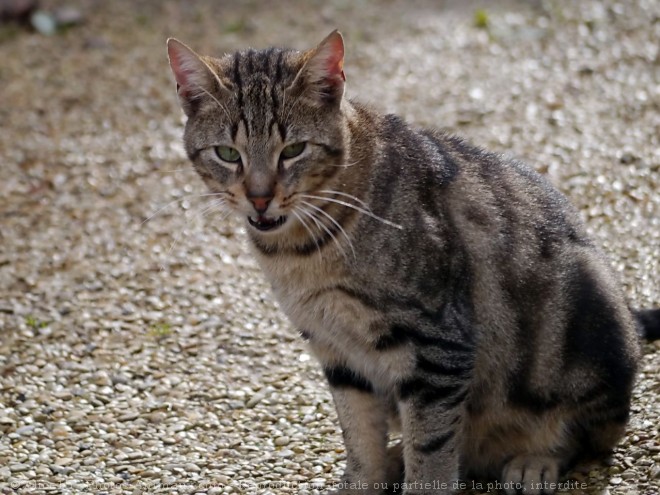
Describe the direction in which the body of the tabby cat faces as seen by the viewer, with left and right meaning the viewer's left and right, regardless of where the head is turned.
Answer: facing the viewer and to the left of the viewer

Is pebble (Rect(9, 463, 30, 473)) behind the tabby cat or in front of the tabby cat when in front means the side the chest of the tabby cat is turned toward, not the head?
in front
